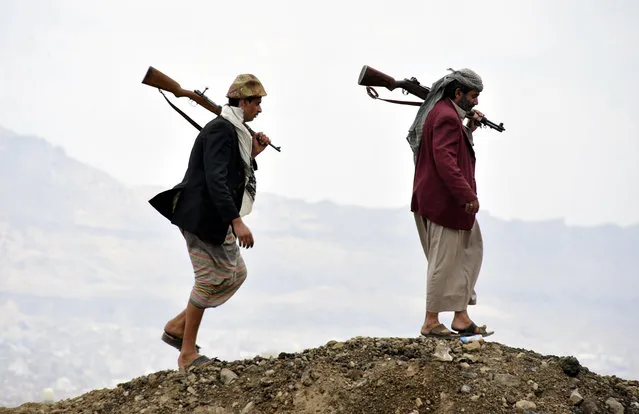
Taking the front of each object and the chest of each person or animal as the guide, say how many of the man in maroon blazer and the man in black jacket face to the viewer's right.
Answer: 2

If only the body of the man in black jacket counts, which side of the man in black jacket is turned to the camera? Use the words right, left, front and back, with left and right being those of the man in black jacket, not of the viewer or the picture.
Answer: right

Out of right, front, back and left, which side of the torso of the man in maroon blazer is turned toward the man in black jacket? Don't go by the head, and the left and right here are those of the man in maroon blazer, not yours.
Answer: back

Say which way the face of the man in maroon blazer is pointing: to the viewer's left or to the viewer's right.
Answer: to the viewer's right

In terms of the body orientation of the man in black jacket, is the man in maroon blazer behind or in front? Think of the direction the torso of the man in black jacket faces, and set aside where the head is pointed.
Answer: in front

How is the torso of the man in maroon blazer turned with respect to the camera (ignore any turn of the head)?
to the viewer's right

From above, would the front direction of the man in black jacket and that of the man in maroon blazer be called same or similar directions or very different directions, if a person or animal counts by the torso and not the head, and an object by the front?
same or similar directions
